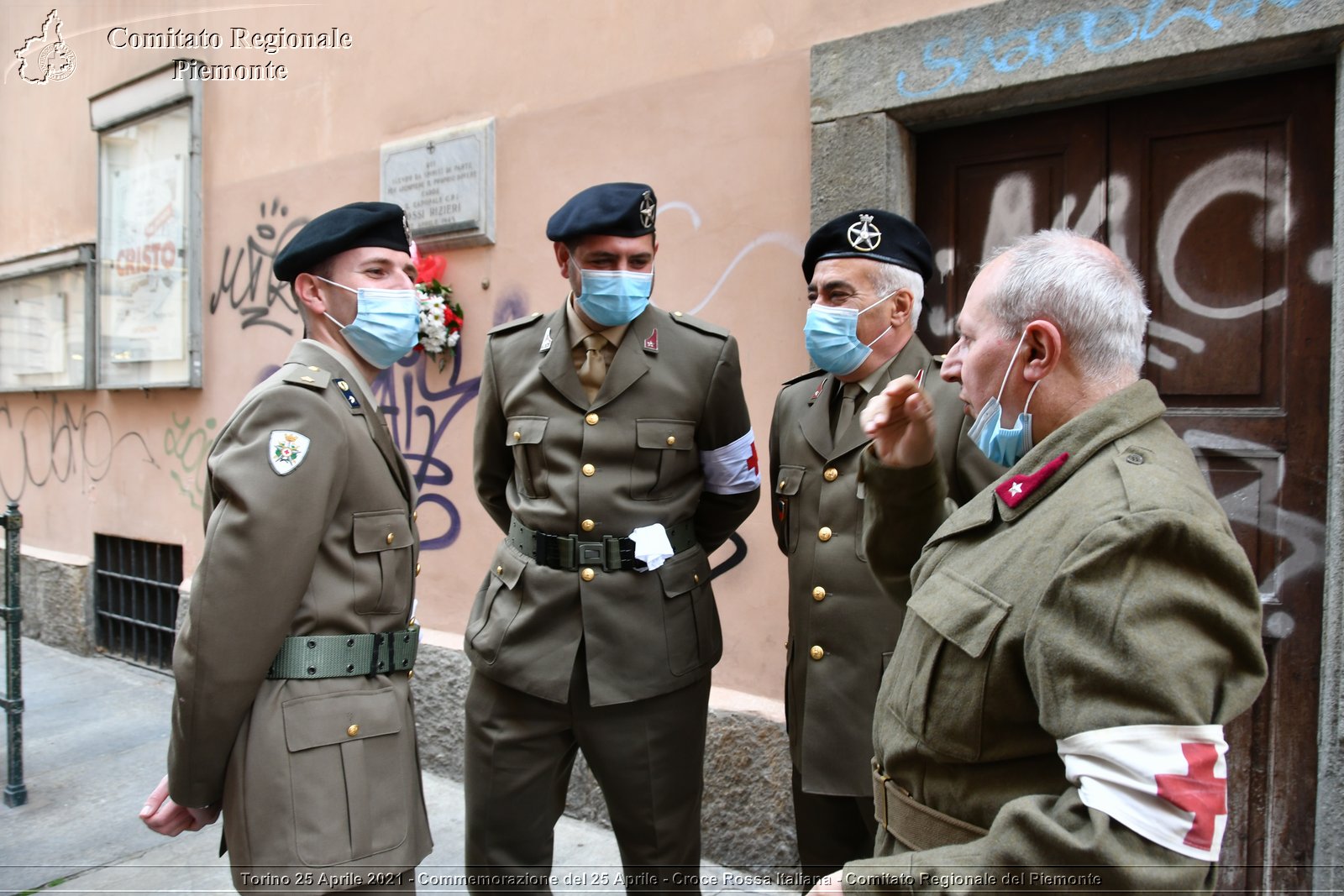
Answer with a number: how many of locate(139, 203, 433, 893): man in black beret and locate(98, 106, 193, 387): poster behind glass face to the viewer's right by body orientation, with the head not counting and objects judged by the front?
1

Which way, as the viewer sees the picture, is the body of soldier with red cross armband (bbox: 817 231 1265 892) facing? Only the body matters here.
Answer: to the viewer's left

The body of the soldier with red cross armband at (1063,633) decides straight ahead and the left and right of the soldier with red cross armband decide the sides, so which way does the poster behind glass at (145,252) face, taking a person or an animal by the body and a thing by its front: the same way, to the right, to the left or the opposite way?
to the left

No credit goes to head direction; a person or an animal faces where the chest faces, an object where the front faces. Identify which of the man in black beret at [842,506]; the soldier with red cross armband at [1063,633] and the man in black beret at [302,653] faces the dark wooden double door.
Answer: the man in black beret at [302,653]

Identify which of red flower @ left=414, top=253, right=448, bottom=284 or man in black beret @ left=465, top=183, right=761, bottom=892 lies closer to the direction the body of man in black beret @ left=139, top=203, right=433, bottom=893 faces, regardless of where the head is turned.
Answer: the man in black beret

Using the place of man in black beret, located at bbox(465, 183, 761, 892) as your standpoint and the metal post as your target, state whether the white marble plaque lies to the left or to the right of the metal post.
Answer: right

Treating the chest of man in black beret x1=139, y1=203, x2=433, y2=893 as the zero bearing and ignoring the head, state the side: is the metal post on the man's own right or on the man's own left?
on the man's own left

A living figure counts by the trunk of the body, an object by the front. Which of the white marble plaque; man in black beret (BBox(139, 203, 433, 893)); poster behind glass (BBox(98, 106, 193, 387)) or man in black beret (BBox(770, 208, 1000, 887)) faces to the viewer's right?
man in black beret (BBox(139, 203, 433, 893))

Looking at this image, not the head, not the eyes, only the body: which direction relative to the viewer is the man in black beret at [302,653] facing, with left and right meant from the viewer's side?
facing to the right of the viewer

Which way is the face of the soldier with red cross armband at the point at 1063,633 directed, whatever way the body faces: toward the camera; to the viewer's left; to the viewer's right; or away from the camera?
to the viewer's left

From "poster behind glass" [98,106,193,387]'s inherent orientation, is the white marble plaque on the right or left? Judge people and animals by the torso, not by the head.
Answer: on its left
